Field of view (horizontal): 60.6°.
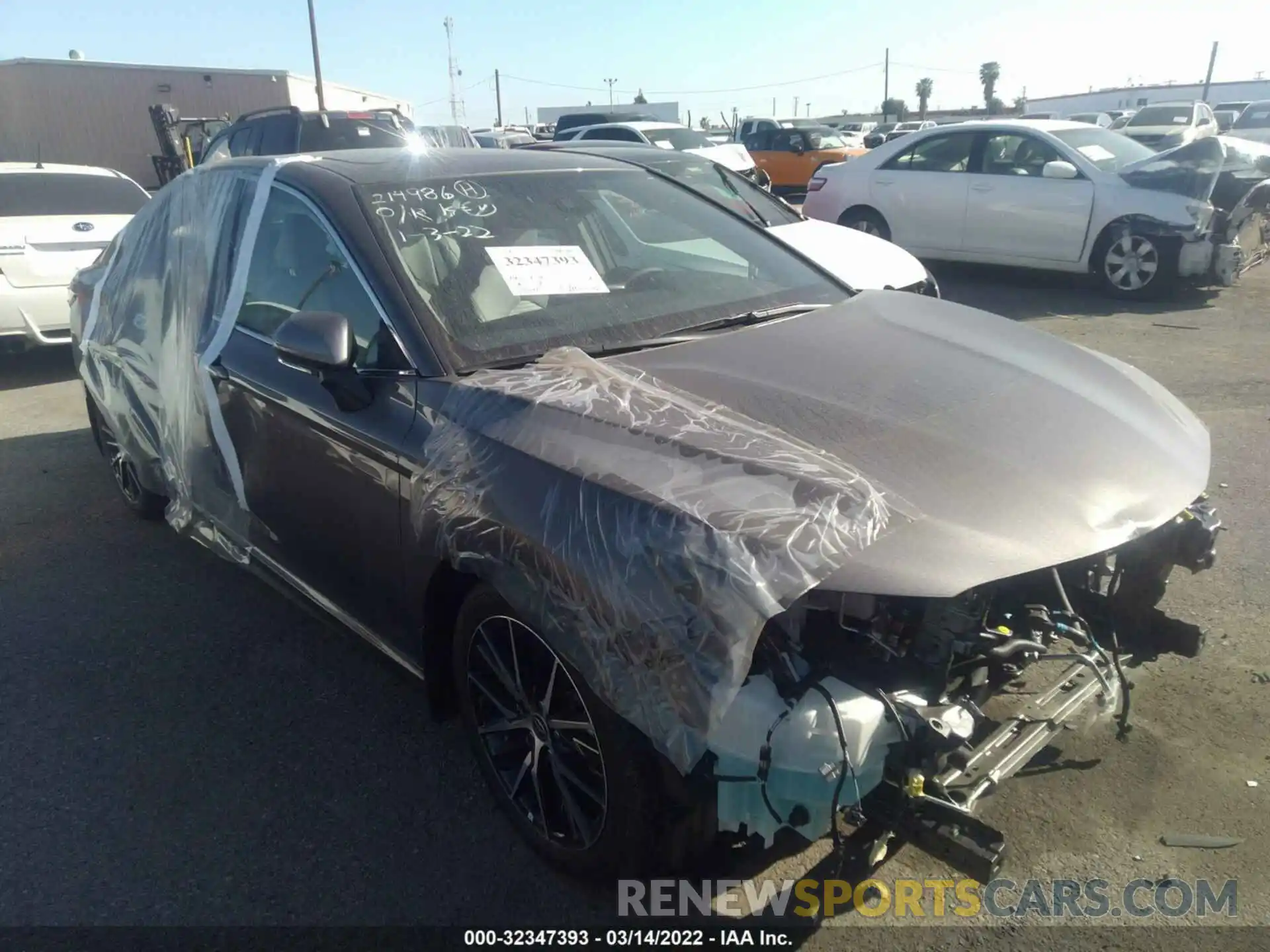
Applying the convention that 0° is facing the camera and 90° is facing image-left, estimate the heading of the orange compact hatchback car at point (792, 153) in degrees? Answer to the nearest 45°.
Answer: approximately 270°

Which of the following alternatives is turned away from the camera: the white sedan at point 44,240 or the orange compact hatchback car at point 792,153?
the white sedan

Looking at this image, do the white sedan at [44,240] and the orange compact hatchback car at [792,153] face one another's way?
no

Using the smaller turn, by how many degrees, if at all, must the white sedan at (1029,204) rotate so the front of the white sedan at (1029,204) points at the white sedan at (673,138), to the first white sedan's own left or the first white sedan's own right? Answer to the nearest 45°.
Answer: approximately 135° to the first white sedan's own left

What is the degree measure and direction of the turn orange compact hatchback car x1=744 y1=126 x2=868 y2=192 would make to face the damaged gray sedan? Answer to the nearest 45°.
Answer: approximately 90° to its right

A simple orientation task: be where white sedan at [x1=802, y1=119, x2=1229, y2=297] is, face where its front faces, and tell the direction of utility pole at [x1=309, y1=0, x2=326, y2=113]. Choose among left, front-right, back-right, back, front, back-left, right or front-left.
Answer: back-left

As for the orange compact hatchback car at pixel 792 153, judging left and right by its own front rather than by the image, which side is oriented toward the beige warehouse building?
back

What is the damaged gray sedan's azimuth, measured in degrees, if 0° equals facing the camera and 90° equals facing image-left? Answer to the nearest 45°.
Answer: approximately 315°

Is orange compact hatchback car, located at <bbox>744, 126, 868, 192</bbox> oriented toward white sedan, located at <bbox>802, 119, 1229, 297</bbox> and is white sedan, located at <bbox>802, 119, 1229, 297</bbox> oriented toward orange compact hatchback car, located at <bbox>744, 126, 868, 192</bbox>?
no

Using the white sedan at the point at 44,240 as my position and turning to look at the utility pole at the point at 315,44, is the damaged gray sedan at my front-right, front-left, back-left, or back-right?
back-right

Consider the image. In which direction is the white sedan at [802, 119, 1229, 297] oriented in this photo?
to the viewer's right

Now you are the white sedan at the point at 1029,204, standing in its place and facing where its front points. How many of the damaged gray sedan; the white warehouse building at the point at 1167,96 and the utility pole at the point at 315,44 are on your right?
1

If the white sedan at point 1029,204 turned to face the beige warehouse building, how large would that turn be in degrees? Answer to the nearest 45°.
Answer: approximately 135° to its left

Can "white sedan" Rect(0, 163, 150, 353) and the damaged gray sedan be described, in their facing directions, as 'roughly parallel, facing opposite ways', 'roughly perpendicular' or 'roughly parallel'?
roughly parallel, facing opposite ways

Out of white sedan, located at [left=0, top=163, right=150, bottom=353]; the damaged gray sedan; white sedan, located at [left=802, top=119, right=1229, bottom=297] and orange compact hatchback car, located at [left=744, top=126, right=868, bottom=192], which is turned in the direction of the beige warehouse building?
white sedan, located at [left=0, top=163, right=150, bottom=353]

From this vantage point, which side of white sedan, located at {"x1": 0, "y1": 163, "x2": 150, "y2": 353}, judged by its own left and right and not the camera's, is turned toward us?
back

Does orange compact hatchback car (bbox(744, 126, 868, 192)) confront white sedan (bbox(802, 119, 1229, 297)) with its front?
no

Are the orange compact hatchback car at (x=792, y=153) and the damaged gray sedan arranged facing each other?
no

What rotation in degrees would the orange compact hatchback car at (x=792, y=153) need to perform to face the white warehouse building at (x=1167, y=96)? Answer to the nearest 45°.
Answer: approximately 45° to its left
